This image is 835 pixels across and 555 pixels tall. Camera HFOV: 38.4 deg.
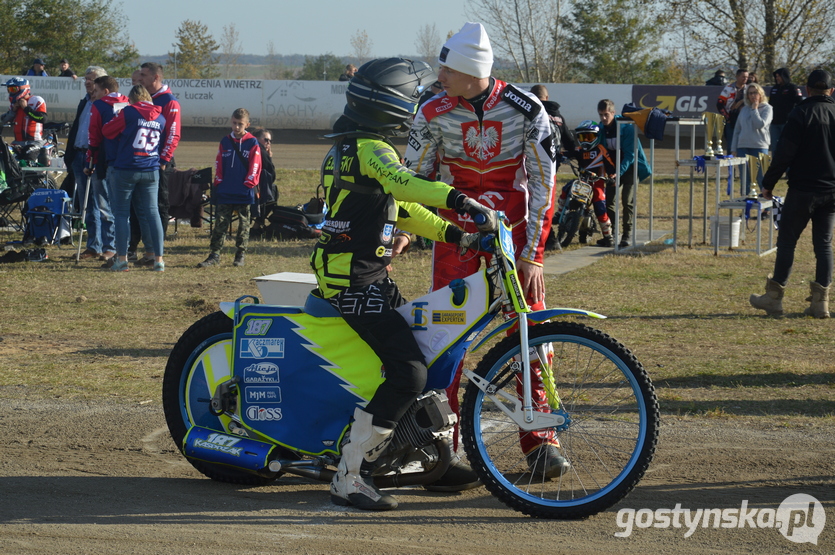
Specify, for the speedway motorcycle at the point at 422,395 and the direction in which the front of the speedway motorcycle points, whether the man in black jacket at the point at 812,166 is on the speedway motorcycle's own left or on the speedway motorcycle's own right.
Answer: on the speedway motorcycle's own left

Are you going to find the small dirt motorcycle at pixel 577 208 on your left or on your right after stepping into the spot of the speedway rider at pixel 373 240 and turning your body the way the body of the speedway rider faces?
on your left

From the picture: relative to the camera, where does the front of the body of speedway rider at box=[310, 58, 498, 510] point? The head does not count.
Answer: to the viewer's right

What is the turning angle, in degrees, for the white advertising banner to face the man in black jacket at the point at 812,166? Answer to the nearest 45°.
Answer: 0° — it already faces them

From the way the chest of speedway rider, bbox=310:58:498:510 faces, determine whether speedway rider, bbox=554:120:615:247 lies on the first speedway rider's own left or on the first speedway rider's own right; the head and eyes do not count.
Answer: on the first speedway rider's own left

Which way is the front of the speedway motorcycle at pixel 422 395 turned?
to the viewer's right

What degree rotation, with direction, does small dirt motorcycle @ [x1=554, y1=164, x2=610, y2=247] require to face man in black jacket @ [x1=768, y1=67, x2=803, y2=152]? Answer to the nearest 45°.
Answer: approximately 180°

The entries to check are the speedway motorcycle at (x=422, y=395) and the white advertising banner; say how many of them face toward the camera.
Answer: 1

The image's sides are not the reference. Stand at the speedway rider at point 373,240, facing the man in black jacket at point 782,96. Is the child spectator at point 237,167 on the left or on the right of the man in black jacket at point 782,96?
left

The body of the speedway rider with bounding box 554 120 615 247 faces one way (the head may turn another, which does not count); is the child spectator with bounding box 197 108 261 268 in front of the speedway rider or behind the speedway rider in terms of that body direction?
in front

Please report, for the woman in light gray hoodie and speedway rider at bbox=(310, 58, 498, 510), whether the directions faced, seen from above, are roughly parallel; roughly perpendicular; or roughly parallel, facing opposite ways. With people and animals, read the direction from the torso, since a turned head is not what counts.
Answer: roughly perpendicular

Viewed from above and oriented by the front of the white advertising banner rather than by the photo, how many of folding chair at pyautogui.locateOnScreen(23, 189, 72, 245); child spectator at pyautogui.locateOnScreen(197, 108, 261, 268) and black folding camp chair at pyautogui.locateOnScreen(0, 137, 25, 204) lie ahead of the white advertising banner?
3

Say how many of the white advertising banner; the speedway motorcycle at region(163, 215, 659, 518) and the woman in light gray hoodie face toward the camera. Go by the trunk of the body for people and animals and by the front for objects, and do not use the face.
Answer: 2

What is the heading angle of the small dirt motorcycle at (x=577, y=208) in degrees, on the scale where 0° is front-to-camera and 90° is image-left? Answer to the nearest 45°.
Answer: approximately 45°

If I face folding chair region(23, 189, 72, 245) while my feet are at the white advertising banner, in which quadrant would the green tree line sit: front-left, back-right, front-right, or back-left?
back-right

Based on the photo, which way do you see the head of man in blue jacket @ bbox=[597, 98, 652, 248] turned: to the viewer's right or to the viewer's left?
to the viewer's left
